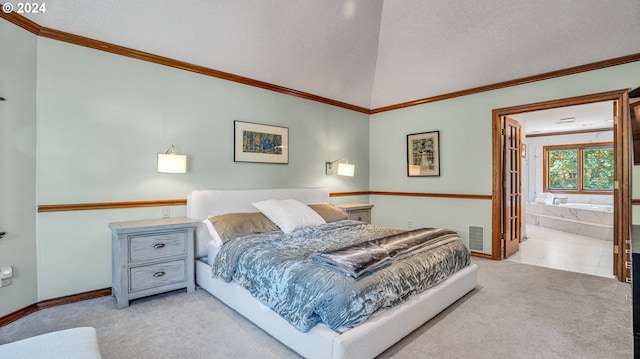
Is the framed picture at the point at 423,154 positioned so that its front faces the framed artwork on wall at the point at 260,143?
yes

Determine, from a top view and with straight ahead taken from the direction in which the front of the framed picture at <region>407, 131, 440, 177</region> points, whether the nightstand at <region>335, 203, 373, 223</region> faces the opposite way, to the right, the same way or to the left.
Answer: to the left

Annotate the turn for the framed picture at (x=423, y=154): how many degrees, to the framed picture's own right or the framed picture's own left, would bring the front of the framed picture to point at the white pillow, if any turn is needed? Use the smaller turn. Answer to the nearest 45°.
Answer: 0° — it already faces it

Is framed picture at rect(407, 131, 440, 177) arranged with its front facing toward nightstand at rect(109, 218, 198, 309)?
yes

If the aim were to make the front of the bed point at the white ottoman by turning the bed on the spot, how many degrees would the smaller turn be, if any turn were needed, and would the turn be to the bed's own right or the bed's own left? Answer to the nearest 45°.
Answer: approximately 90° to the bed's own right

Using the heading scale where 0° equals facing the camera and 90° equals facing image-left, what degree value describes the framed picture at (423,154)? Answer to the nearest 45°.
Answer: approximately 45°

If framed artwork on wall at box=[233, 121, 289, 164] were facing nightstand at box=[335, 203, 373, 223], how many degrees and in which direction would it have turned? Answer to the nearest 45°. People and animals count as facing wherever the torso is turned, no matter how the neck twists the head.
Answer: approximately 45° to its left

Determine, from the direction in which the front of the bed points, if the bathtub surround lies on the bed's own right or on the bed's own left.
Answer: on the bed's own left

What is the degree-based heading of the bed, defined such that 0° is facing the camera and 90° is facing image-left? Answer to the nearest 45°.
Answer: approximately 315°

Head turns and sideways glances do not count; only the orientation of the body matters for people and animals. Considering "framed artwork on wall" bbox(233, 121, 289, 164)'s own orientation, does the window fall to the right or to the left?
on its left

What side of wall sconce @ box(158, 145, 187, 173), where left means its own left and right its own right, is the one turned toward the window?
left
